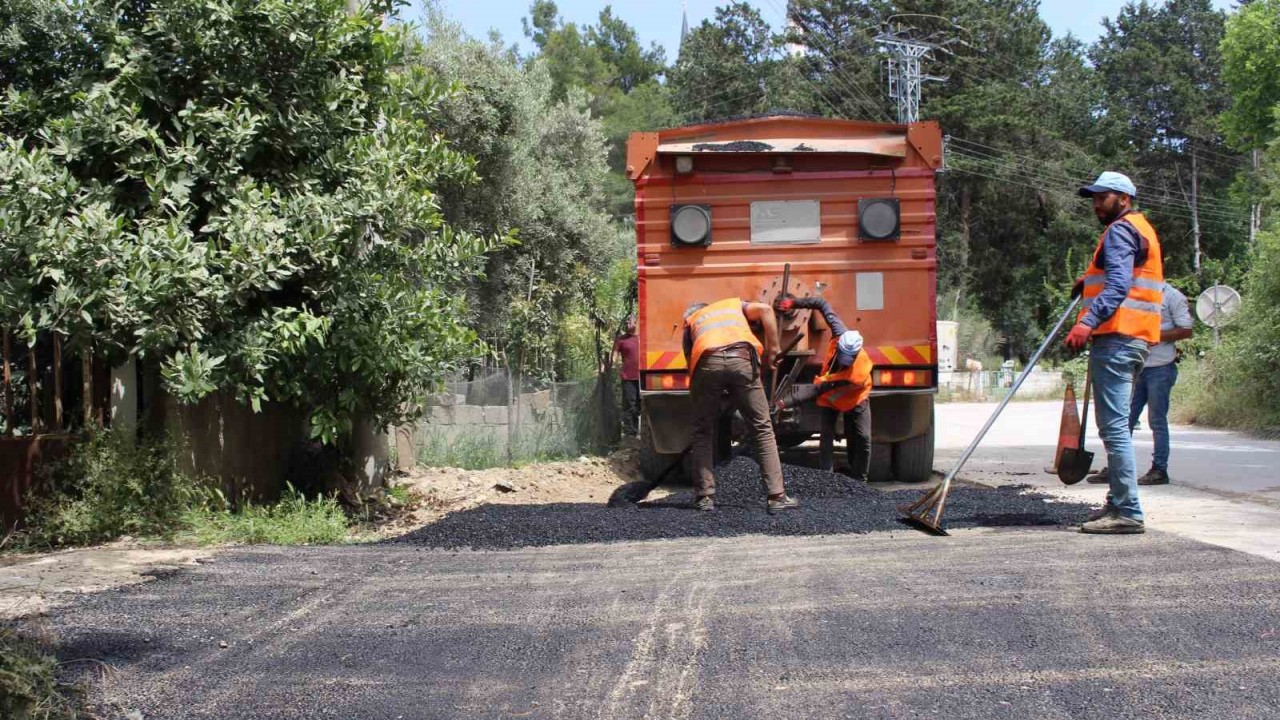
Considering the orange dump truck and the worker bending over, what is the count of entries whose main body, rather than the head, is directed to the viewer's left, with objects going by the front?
0

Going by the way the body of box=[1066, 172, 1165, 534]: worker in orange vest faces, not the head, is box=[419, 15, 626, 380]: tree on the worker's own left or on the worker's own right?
on the worker's own right

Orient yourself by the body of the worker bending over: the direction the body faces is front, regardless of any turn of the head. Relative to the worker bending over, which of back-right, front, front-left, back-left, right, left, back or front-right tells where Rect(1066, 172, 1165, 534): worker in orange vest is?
back-right

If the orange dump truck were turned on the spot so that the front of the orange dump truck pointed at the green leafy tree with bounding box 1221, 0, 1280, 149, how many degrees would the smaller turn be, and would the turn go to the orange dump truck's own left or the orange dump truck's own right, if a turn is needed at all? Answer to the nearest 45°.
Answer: approximately 45° to the orange dump truck's own right

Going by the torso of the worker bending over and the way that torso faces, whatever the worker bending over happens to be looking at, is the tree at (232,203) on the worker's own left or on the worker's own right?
on the worker's own left

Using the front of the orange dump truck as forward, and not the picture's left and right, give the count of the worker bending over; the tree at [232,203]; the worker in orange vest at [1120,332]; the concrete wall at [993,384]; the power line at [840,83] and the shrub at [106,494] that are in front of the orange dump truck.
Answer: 2

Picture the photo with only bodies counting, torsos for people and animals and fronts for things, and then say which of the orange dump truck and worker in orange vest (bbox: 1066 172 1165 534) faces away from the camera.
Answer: the orange dump truck

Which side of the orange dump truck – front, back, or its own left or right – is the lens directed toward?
back

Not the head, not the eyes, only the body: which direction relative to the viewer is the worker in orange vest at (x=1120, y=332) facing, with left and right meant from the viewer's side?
facing to the left of the viewer

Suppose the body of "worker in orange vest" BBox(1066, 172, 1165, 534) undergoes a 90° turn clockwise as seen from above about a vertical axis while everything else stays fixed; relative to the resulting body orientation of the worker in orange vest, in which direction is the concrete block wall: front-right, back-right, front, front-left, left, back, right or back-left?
front-left

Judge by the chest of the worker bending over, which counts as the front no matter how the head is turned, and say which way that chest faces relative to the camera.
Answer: away from the camera

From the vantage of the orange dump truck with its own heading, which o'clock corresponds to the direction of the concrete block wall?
The concrete block wall is roughly at 10 o'clock from the orange dump truck.

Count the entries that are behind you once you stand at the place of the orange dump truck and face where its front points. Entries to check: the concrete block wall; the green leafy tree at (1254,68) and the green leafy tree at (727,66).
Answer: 0

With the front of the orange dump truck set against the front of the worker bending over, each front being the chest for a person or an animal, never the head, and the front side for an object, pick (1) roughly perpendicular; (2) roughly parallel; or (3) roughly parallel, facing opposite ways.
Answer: roughly parallel

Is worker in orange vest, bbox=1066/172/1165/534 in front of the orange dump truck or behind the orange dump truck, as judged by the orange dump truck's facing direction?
behind
